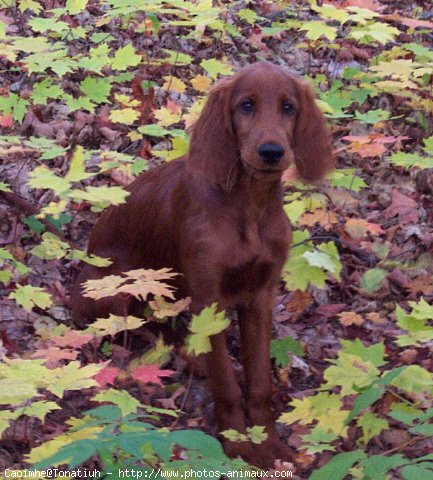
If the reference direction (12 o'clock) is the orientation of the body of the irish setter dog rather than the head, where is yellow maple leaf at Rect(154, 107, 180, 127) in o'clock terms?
The yellow maple leaf is roughly at 7 o'clock from the irish setter dog.

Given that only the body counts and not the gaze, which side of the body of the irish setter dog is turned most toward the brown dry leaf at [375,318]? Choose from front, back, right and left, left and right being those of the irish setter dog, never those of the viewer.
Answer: left

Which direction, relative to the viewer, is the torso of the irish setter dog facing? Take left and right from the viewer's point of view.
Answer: facing the viewer and to the right of the viewer

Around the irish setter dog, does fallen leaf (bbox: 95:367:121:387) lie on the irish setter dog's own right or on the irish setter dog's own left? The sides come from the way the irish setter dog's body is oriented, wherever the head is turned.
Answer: on the irish setter dog's own right

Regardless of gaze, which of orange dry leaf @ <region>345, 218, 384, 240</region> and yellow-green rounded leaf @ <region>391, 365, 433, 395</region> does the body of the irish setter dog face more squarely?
the yellow-green rounded leaf

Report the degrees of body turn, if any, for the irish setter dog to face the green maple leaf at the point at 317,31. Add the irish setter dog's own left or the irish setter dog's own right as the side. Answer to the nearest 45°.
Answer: approximately 135° to the irish setter dog's own left

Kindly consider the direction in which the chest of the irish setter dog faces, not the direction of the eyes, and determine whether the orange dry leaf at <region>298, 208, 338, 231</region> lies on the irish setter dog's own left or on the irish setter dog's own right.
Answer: on the irish setter dog's own left

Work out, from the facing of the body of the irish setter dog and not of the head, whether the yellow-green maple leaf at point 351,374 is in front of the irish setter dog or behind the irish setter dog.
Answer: in front

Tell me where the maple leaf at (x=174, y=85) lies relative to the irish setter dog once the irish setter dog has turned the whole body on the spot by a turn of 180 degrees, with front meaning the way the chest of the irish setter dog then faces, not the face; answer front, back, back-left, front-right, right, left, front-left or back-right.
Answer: front-right

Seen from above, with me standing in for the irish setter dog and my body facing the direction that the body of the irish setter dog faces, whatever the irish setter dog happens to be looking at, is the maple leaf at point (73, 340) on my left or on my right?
on my right

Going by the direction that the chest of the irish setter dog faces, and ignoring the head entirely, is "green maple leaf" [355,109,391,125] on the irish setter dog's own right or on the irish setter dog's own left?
on the irish setter dog's own left

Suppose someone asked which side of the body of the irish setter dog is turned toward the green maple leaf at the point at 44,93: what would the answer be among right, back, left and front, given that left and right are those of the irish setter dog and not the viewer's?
back

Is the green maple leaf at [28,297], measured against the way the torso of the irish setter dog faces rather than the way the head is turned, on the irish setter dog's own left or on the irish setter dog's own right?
on the irish setter dog's own right

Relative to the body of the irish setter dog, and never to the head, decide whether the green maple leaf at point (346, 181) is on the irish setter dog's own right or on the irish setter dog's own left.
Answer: on the irish setter dog's own left
